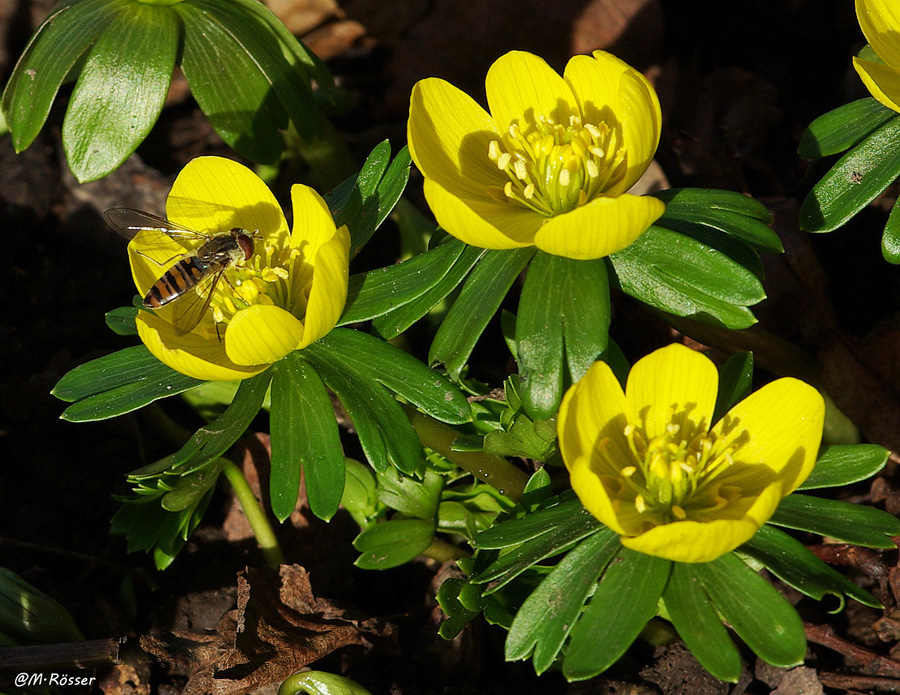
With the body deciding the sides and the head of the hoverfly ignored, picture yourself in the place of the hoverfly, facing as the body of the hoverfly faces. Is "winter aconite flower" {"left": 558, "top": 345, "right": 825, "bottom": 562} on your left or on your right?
on your right

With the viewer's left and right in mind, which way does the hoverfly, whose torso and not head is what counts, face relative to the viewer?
facing away from the viewer and to the right of the viewer

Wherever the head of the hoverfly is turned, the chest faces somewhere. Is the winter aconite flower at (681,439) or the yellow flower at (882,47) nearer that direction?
the yellow flower
